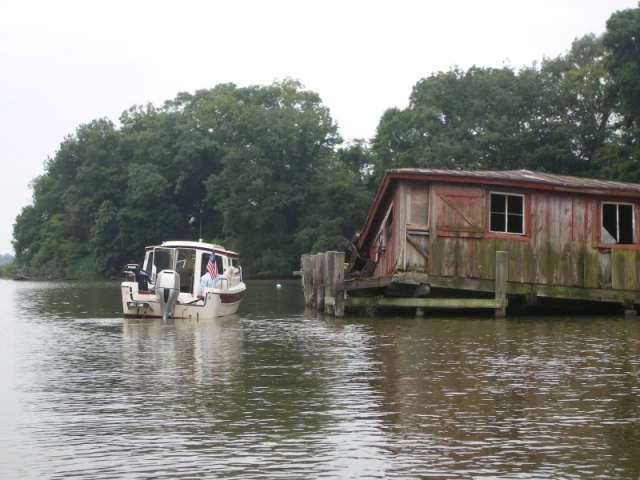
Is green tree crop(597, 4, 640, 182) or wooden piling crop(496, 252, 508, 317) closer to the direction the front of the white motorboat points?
the green tree

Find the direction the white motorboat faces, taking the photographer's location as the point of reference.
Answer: facing away from the viewer and to the right of the viewer

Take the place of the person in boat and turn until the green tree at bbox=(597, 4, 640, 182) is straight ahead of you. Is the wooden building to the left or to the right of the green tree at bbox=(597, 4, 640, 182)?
right

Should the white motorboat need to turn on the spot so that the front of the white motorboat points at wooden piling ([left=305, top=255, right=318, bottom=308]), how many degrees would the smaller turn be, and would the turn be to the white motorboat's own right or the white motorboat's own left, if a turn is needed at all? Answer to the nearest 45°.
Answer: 0° — it already faces it

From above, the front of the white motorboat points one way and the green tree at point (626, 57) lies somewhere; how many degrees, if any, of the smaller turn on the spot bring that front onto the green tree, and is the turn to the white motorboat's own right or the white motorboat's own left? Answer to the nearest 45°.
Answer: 0° — it already faces it

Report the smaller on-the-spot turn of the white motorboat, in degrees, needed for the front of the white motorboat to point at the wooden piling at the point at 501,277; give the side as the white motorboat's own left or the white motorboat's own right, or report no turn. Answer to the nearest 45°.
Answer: approximately 90° to the white motorboat's own right

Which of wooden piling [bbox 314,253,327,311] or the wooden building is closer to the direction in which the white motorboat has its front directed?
the wooden piling

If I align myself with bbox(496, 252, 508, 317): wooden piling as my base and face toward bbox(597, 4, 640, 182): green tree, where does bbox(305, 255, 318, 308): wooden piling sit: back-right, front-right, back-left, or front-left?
front-left

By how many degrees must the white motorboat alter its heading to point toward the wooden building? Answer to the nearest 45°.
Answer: approximately 90° to its right
